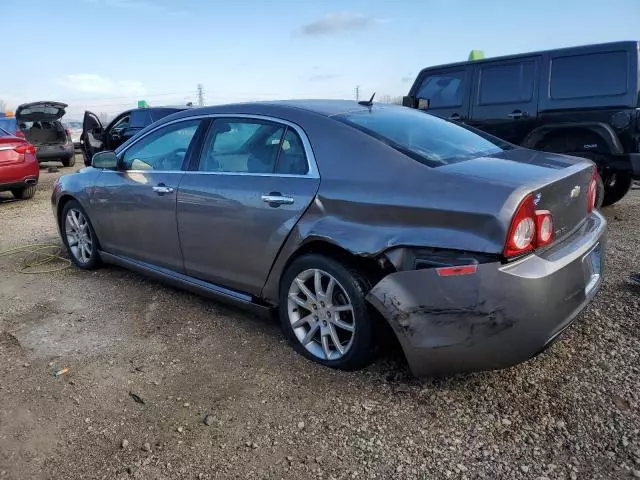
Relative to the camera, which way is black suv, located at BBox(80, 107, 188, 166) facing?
to the viewer's left

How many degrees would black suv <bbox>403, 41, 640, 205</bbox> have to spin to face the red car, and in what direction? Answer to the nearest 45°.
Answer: approximately 45° to its left

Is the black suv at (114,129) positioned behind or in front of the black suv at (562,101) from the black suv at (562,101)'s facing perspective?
in front

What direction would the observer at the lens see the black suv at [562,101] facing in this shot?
facing away from the viewer and to the left of the viewer

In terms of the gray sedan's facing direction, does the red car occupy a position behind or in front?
in front

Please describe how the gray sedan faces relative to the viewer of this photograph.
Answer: facing away from the viewer and to the left of the viewer

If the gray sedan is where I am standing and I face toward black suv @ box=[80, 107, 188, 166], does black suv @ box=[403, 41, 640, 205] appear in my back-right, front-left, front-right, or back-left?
front-right

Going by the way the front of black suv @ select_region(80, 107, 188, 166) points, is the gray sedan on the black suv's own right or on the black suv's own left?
on the black suv's own left

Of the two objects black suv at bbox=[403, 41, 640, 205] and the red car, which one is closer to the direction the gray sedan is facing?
the red car

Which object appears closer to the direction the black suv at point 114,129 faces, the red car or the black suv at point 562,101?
the red car

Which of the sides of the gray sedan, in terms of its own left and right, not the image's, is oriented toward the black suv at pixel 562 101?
right

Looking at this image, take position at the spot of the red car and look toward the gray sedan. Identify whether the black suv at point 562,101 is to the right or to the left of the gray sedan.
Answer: left

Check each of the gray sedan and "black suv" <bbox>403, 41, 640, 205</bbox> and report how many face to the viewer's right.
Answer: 0

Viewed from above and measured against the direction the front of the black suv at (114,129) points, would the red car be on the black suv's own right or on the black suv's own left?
on the black suv's own left

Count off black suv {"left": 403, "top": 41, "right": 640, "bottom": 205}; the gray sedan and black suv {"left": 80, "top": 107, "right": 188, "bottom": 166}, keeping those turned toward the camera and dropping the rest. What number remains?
0

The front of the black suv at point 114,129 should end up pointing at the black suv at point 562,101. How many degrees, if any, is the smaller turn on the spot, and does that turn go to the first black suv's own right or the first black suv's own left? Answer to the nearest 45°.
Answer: approximately 135° to the first black suv's own left
